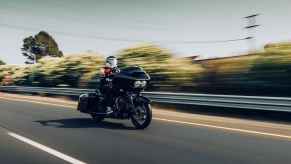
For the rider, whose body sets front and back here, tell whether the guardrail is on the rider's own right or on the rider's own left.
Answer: on the rider's own left

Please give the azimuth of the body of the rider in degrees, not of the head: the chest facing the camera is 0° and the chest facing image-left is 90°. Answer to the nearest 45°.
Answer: approximately 315°

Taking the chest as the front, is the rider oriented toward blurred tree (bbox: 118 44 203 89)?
no

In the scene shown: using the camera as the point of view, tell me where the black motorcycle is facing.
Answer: facing the viewer and to the right of the viewer

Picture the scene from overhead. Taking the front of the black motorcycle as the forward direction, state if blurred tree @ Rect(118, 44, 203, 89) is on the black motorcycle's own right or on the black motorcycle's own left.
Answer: on the black motorcycle's own left
